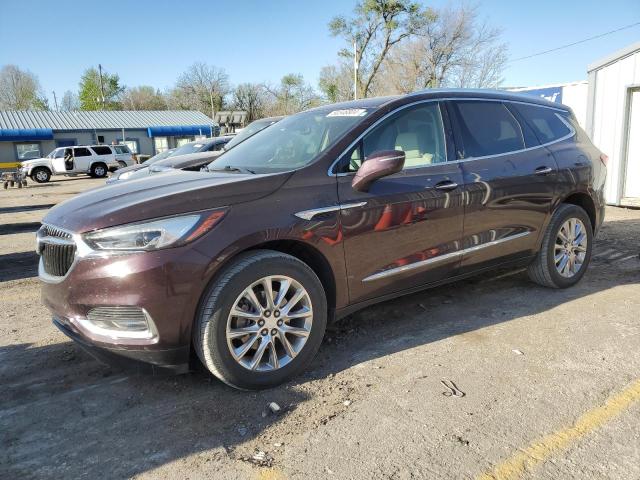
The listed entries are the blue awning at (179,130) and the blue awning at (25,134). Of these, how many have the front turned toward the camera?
2

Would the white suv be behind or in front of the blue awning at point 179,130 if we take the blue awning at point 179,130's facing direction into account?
in front

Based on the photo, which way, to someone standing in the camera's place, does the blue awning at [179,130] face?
facing the viewer

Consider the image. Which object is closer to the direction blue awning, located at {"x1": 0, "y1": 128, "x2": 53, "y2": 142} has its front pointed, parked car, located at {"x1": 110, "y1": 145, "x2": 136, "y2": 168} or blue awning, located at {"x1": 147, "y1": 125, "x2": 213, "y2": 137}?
the parked car

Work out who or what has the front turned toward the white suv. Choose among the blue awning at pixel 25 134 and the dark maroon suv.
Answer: the blue awning

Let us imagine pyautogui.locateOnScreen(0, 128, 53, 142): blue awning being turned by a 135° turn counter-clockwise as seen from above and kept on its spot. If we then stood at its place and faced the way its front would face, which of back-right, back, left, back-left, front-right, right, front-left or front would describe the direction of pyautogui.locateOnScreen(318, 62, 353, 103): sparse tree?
front-right

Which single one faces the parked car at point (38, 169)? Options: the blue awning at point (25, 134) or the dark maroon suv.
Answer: the blue awning

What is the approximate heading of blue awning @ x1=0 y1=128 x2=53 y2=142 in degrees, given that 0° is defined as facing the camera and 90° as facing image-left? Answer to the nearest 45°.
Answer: approximately 0°

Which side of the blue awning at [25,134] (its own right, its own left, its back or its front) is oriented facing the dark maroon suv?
front

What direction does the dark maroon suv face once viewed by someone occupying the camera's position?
facing the viewer and to the left of the viewer

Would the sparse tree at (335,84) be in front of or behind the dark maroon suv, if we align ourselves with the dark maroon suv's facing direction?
behind

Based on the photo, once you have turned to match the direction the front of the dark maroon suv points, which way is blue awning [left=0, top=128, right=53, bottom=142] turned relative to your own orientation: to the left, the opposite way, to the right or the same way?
to the left

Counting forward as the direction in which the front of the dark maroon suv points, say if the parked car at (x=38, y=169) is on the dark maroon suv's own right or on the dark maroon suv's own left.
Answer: on the dark maroon suv's own right
